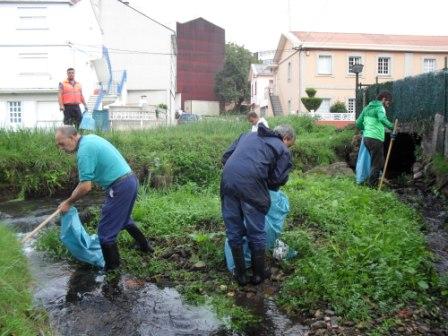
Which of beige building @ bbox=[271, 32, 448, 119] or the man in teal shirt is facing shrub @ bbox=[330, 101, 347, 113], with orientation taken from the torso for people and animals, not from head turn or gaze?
the beige building

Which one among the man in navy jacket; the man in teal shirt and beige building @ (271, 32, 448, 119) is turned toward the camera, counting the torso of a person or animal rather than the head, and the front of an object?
the beige building

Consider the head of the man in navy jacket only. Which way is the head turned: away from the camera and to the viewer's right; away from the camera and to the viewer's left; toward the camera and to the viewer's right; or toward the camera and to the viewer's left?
away from the camera and to the viewer's right

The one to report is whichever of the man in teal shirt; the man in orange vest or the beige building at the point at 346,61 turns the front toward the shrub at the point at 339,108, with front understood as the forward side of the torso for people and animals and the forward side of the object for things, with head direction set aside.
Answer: the beige building

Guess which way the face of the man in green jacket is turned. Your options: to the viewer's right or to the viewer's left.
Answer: to the viewer's right

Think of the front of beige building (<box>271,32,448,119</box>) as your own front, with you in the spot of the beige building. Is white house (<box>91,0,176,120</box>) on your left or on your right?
on your right

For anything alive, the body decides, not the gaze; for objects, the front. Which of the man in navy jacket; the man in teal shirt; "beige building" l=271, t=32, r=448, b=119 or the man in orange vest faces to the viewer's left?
the man in teal shirt

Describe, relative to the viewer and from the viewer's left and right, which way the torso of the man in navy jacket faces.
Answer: facing away from the viewer and to the right of the viewer

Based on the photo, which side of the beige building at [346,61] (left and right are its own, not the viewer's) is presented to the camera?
front

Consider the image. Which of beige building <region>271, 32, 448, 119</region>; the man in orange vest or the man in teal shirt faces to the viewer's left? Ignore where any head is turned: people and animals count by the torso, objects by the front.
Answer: the man in teal shirt

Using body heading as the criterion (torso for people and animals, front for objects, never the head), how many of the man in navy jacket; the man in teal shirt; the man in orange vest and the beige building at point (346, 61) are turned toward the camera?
2

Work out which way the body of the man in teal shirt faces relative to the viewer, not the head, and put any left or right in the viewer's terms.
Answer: facing to the left of the viewer

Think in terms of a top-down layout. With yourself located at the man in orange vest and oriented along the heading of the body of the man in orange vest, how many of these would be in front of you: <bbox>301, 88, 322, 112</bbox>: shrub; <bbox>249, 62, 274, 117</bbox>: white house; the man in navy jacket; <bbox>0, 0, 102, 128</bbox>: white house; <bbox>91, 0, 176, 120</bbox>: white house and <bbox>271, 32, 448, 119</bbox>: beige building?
1

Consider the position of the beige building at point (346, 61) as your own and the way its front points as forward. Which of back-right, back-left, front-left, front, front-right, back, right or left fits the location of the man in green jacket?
front

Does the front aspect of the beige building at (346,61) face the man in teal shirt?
yes
